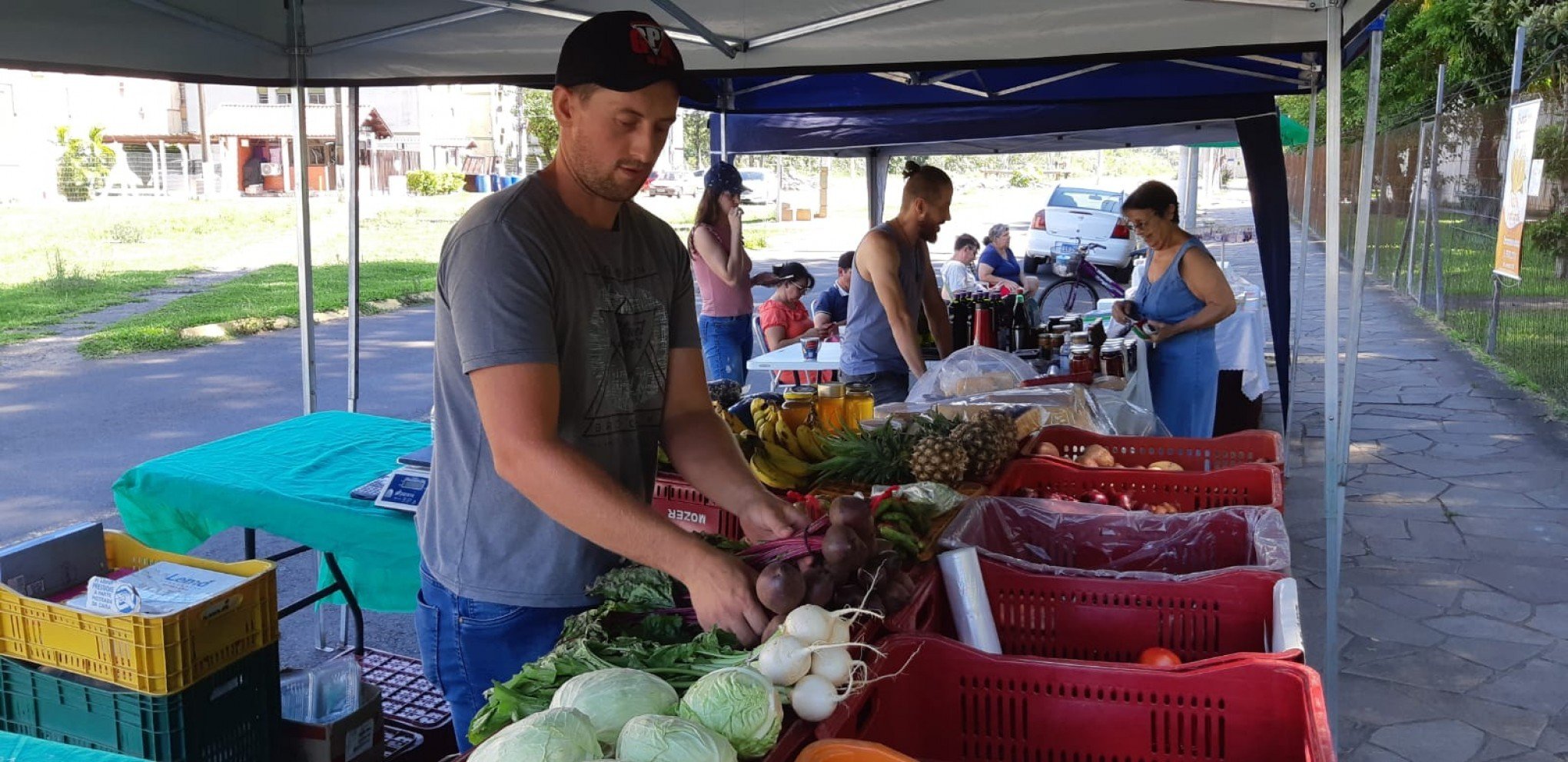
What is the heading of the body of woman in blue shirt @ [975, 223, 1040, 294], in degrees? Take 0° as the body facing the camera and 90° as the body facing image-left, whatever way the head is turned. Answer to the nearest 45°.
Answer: approximately 315°

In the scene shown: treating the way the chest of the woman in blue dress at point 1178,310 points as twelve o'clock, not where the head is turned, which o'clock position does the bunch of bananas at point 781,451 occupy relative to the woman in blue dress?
The bunch of bananas is roughly at 11 o'clock from the woman in blue dress.

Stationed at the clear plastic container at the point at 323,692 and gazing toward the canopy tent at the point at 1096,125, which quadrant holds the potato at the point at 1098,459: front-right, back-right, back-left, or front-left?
front-right

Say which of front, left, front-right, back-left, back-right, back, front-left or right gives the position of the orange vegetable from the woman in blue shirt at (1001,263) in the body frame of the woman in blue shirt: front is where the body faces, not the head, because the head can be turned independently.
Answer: front-right

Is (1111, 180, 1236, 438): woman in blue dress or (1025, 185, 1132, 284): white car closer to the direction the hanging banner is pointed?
the woman in blue dress

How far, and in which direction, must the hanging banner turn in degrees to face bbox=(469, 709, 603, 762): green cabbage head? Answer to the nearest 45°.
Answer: approximately 45° to its left

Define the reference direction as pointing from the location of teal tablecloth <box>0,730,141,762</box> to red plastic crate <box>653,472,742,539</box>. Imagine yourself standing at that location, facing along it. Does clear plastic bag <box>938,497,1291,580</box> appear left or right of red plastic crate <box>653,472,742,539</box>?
right

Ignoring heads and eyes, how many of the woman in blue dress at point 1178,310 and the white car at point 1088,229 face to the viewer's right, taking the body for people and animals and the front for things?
0

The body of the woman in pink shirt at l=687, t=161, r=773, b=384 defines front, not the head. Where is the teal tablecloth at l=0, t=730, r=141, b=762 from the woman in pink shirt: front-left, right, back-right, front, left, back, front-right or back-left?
right

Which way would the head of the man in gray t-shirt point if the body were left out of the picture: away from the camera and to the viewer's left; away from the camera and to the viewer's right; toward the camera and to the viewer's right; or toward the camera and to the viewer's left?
toward the camera and to the viewer's right

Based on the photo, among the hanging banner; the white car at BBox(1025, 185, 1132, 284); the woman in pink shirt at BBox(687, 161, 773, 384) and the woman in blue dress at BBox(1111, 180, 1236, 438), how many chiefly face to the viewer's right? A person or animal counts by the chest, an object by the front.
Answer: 1

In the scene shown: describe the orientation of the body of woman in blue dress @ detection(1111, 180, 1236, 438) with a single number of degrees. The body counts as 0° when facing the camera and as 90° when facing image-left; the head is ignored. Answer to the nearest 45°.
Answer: approximately 45°

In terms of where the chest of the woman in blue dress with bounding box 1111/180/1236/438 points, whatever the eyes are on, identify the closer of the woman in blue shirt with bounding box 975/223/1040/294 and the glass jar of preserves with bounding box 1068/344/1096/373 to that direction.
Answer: the glass jar of preserves
